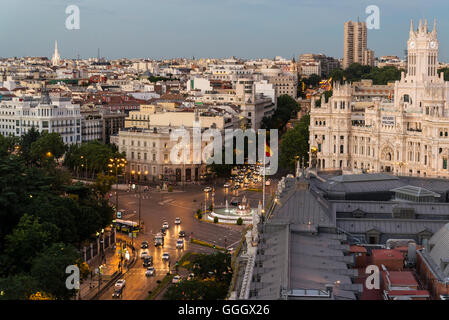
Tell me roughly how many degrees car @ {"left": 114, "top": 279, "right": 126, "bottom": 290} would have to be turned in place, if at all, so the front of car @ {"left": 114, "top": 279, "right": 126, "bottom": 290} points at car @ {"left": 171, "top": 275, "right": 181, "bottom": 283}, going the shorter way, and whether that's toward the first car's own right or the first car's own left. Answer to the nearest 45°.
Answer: approximately 135° to the first car's own left

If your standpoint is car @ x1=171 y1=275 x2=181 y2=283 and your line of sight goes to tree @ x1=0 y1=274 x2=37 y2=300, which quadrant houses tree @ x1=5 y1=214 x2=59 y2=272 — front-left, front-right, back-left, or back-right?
front-right

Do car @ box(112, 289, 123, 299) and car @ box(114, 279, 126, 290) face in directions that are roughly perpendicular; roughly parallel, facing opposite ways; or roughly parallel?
roughly parallel

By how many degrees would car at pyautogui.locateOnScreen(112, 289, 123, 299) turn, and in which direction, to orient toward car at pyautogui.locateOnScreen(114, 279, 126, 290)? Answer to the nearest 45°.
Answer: approximately 135° to its right

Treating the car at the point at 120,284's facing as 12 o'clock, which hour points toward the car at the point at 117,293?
the car at the point at 117,293 is roughly at 11 o'clock from the car at the point at 120,284.

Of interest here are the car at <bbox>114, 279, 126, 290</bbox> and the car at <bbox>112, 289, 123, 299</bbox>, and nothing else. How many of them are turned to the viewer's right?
0

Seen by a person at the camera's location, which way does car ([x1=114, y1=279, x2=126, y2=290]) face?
facing the viewer and to the left of the viewer

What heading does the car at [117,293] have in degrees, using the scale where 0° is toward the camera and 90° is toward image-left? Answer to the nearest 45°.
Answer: approximately 45°
